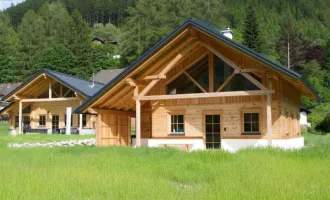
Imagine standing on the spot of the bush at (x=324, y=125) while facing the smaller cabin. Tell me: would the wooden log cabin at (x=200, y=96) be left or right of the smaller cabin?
left

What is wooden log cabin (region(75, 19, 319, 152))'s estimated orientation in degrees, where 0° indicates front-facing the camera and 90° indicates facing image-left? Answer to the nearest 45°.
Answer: approximately 0°

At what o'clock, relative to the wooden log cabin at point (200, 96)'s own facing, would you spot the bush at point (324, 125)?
The bush is roughly at 7 o'clock from the wooden log cabin.

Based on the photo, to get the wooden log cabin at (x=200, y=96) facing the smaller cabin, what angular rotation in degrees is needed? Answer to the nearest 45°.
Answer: approximately 135° to its right
